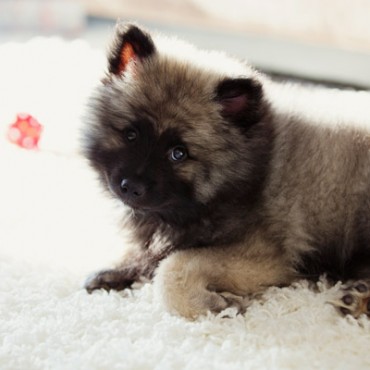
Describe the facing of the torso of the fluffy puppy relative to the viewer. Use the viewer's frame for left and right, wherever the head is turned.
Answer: facing the viewer and to the left of the viewer

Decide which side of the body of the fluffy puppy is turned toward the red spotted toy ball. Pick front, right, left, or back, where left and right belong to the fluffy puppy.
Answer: right
